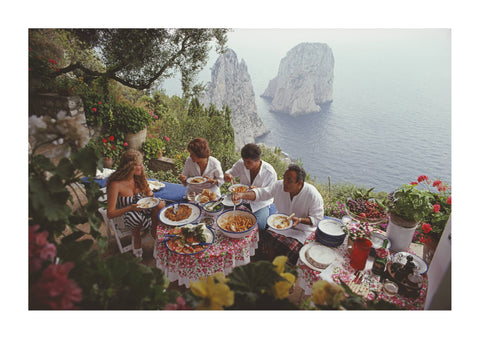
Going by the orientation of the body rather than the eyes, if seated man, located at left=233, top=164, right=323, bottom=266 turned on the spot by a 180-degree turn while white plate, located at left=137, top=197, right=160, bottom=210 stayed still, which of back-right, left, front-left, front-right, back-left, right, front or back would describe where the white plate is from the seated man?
back-left

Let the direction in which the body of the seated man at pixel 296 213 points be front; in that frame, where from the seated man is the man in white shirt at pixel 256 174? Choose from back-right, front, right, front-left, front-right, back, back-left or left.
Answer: right

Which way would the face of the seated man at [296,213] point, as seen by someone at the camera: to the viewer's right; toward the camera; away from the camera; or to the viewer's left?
to the viewer's left

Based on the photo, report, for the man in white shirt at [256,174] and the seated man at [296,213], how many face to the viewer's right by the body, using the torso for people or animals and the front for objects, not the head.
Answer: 0

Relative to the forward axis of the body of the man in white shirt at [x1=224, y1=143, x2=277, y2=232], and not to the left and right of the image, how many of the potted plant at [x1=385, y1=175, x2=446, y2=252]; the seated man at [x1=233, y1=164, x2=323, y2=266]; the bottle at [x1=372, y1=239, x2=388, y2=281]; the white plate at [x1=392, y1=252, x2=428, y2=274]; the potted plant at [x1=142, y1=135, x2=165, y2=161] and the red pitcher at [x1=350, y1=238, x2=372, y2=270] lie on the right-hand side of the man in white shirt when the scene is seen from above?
1

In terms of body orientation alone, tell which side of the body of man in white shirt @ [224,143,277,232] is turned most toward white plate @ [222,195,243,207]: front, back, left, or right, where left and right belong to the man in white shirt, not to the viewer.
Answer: front

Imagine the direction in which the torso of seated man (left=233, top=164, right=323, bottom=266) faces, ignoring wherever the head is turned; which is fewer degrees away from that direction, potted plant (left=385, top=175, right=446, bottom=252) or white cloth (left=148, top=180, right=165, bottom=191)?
the white cloth

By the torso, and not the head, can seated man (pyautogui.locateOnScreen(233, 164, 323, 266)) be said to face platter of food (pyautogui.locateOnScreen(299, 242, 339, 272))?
no

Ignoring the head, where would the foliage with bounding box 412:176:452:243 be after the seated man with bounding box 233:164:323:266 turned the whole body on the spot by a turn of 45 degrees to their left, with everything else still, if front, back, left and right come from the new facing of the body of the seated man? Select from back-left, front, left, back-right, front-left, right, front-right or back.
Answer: left

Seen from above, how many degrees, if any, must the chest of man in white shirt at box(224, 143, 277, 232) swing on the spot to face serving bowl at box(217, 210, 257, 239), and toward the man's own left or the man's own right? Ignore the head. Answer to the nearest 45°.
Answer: approximately 45° to the man's own left

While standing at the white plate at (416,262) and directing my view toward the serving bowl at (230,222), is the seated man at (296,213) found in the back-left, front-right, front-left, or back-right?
front-right

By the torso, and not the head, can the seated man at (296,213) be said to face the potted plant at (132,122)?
no

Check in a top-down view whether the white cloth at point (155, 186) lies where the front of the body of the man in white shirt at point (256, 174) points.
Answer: no

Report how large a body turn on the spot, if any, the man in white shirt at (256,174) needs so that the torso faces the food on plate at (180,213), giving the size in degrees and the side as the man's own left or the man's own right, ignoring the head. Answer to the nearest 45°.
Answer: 0° — they already face it

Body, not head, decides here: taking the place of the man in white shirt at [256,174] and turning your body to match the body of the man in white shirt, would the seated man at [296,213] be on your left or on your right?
on your left
